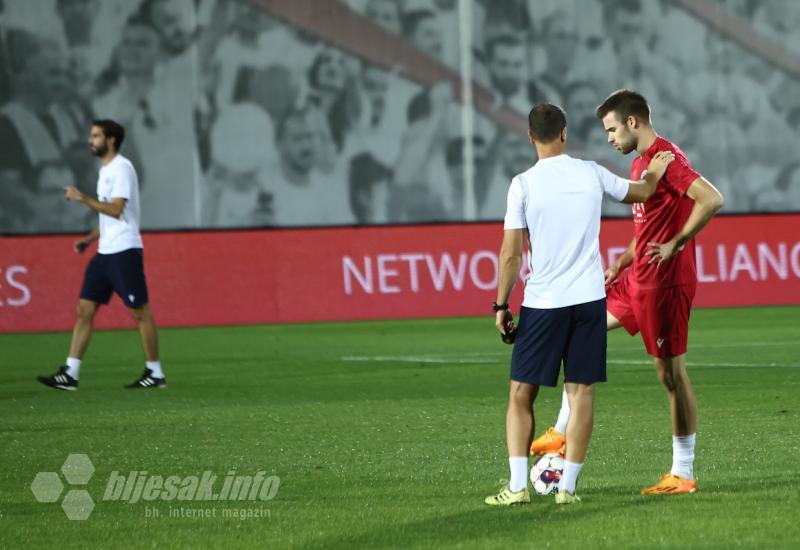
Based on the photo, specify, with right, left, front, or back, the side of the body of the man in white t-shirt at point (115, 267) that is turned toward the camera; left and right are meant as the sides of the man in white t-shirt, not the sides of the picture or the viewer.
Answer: left

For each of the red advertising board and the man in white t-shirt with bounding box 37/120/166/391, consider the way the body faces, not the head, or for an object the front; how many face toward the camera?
1

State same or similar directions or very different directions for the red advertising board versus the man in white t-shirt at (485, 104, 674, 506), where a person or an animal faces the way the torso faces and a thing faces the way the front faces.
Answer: very different directions

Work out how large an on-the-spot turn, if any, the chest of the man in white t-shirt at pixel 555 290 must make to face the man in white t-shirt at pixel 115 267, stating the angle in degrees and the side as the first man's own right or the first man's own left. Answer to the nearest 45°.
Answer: approximately 45° to the first man's own left

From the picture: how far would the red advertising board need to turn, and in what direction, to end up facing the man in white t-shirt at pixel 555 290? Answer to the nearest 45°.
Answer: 0° — it already faces them

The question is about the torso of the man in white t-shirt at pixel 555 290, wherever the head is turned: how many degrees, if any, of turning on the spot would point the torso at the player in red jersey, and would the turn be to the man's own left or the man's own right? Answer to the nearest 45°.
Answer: approximately 45° to the man's own right

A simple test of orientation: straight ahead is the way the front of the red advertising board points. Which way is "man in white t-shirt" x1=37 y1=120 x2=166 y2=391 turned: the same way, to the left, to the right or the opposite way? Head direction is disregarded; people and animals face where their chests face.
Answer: to the right

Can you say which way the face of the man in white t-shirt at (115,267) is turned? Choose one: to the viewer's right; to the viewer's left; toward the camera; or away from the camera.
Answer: to the viewer's left

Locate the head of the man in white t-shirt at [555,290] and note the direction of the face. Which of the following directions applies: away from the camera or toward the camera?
away from the camera

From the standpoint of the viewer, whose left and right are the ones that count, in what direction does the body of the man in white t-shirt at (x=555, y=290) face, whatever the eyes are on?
facing away from the viewer
